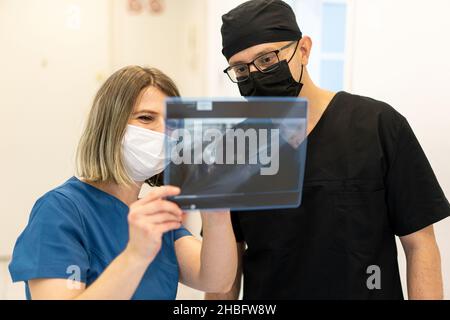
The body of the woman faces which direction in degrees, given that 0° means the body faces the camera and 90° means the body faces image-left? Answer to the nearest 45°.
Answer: approximately 315°
